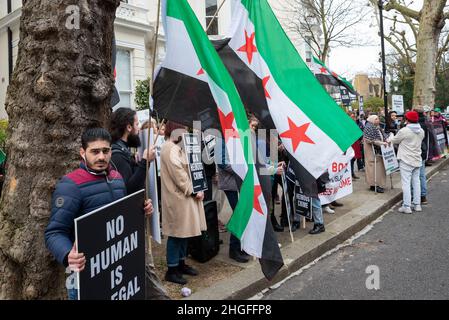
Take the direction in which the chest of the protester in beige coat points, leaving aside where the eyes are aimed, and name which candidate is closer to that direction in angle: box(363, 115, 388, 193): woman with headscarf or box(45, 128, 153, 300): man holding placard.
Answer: the woman with headscarf

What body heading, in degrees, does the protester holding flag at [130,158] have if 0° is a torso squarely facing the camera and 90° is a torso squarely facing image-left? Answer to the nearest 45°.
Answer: approximately 270°

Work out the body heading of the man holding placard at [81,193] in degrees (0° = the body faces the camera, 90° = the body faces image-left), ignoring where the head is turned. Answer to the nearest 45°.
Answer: approximately 315°

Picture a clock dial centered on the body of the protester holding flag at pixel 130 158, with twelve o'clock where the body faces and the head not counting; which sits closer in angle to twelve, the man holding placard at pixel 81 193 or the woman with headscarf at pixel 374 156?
the woman with headscarf

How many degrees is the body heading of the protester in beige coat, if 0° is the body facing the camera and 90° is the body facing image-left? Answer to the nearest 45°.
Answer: approximately 270°

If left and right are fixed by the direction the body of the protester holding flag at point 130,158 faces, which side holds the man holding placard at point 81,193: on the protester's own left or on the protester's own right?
on the protester's own right

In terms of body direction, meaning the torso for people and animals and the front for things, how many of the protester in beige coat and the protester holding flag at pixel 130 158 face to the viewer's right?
2
